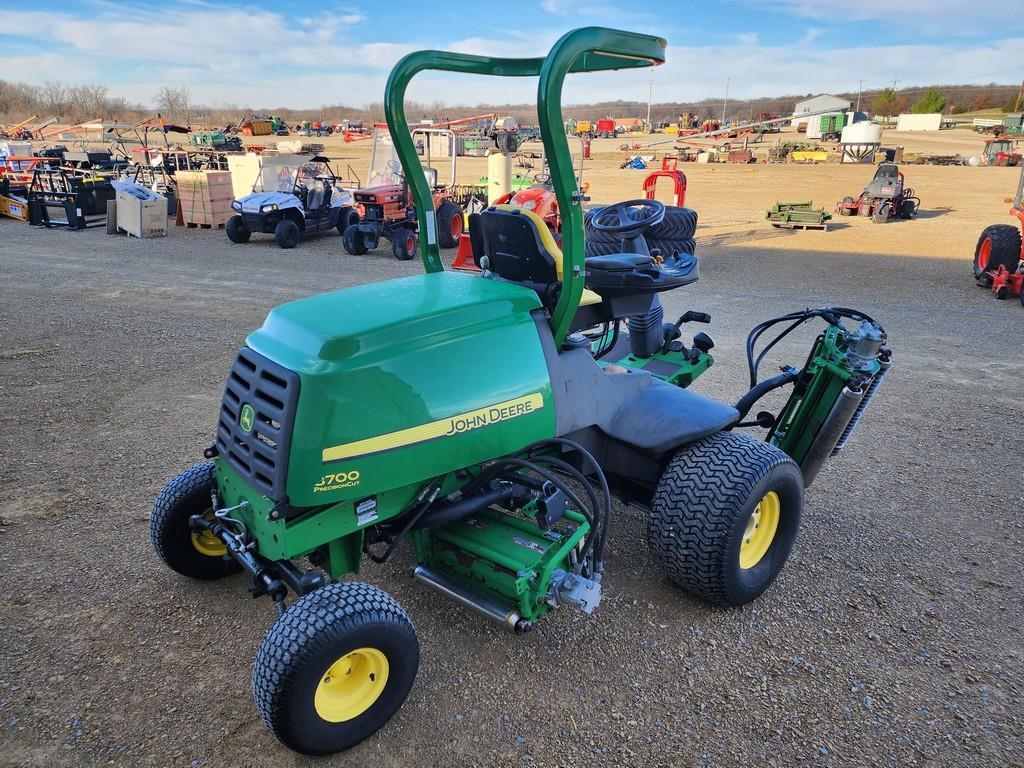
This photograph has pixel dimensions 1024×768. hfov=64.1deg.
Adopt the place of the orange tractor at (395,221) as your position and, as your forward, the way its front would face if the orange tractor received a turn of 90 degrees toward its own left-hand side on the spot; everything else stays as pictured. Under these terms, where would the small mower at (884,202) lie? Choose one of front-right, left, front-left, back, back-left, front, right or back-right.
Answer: front-left

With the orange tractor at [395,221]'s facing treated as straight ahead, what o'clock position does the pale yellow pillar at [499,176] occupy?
The pale yellow pillar is roughly at 7 o'clock from the orange tractor.

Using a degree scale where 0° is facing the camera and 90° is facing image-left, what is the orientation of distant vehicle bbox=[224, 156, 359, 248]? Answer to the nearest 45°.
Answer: approximately 45°

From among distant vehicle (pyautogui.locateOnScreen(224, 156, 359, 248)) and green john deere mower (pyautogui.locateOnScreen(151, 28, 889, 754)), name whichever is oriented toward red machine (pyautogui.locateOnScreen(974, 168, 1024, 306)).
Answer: the green john deere mower

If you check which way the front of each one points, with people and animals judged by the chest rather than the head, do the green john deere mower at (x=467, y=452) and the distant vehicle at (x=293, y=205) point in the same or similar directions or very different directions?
very different directions

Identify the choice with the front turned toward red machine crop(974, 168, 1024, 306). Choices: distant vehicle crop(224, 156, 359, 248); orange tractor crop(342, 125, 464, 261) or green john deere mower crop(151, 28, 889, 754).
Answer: the green john deere mower

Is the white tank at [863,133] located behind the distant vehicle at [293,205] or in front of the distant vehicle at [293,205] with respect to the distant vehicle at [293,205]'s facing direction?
behind

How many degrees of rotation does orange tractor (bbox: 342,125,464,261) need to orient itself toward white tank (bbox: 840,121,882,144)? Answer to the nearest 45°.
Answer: approximately 180°

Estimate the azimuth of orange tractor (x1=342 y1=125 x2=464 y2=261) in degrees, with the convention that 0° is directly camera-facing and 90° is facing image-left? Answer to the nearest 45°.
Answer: approximately 45°

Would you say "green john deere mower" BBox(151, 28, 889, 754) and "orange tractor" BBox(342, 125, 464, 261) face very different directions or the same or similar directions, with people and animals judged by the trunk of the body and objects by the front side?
very different directions

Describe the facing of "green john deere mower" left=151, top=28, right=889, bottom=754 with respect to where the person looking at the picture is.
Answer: facing away from the viewer and to the right of the viewer
